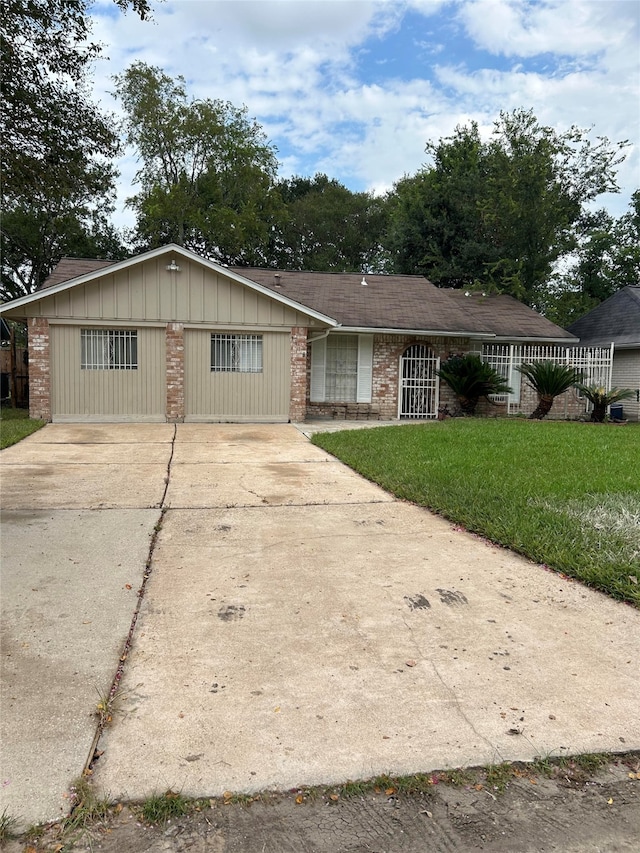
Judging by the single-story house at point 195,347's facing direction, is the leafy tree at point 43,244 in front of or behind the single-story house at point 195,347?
behind

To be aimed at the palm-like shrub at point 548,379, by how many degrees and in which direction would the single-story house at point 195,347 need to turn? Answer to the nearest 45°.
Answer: approximately 90° to its left

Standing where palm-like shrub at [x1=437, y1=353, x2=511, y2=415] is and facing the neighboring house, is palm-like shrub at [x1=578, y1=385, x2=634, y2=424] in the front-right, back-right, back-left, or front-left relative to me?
front-right

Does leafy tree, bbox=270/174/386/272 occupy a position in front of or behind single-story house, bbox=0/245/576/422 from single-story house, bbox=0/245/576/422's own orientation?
behind

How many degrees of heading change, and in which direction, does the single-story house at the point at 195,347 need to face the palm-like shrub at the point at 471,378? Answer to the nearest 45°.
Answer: approximately 90° to its left

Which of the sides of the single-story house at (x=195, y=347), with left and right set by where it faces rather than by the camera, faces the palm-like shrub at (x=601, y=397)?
left

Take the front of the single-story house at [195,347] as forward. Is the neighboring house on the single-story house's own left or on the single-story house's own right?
on the single-story house's own left

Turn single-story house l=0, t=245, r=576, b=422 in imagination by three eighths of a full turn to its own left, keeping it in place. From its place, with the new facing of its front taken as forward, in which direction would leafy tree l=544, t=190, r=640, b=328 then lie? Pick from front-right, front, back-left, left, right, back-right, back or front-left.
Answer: front

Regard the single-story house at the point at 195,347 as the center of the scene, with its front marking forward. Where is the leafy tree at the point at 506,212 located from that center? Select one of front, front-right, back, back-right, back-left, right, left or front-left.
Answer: back-left

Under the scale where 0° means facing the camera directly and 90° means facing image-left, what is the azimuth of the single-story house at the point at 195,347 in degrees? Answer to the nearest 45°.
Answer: approximately 0°

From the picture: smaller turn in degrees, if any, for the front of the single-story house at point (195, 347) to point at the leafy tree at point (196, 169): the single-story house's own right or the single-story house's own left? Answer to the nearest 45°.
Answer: approximately 180°
